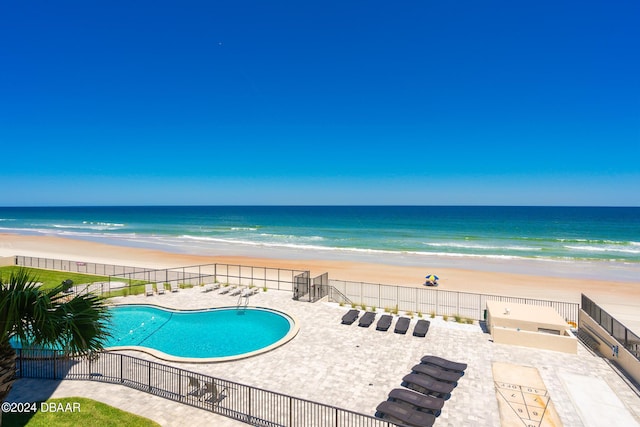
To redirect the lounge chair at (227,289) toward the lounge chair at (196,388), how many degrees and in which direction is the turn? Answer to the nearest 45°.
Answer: approximately 45° to its left

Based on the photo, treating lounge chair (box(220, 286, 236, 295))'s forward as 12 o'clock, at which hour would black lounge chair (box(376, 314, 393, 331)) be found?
The black lounge chair is roughly at 9 o'clock from the lounge chair.

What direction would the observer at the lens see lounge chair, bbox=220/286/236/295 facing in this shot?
facing the viewer and to the left of the viewer

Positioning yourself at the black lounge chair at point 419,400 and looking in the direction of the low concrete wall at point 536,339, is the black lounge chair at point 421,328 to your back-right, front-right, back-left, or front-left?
front-left

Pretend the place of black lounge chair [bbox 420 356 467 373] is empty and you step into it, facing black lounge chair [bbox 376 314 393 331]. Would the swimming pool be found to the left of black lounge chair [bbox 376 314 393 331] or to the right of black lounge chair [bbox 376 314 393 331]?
left

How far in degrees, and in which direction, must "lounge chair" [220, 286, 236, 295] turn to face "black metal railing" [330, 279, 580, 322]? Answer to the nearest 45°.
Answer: approximately 135° to its left

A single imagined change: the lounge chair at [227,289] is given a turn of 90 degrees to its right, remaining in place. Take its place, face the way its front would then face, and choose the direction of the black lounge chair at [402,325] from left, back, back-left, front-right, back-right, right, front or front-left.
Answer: back

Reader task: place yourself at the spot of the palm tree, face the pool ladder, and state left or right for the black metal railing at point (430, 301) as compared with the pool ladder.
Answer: right

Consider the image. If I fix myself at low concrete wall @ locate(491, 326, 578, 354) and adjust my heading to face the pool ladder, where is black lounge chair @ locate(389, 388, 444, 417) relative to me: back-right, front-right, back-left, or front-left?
front-left

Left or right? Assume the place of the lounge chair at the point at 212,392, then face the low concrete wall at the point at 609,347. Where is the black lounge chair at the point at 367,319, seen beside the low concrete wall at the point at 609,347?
left

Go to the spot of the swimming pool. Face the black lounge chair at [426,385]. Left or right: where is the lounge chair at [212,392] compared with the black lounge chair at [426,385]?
right

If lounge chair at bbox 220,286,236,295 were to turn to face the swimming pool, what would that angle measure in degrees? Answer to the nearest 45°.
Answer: approximately 45° to its left
